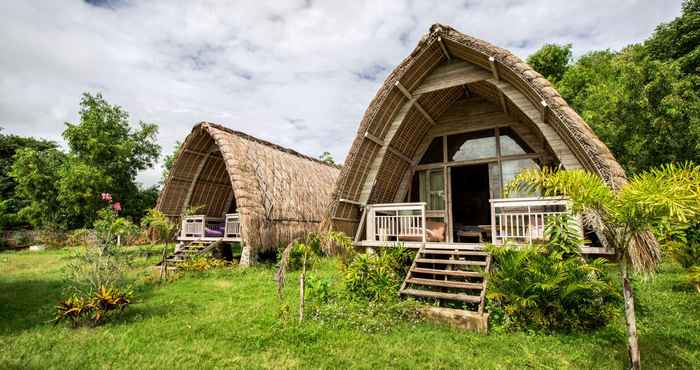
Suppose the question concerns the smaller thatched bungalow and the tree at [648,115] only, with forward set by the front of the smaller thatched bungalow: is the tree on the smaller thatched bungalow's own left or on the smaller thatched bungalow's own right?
on the smaller thatched bungalow's own left

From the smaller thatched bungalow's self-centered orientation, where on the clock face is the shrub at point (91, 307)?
The shrub is roughly at 11 o'clock from the smaller thatched bungalow.

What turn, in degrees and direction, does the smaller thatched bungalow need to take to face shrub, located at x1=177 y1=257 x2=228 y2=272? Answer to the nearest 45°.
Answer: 0° — it already faces it

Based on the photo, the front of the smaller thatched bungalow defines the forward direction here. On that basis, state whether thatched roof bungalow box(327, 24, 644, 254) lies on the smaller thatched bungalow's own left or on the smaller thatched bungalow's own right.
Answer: on the smaller thatched bungalow's own left

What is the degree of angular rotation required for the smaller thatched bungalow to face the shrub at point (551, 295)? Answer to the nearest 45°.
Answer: approximately 90° to its left

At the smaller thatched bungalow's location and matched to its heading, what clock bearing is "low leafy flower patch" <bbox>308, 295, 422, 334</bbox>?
The low leafy flower patch is roughly at 10 o'clock from the smaller thatched bungalow.

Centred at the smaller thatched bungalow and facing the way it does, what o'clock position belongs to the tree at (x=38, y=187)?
The tree is roughly at 3 o'clock from the smaller thatched bungalow.

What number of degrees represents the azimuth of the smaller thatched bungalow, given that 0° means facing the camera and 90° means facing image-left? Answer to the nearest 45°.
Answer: approximately 45°

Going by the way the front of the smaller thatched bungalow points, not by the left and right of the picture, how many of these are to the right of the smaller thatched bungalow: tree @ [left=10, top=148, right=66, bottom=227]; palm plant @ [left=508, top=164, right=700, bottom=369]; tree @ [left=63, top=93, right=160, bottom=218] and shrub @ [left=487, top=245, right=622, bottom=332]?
2
